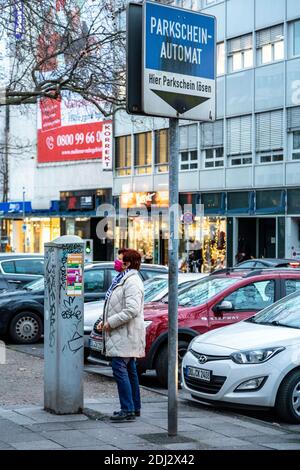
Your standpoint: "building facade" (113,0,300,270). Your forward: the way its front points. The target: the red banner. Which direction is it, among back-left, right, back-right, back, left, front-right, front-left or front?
right

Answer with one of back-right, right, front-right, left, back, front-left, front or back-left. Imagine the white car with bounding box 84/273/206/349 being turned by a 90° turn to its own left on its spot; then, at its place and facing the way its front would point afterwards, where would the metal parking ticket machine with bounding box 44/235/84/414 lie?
front-right

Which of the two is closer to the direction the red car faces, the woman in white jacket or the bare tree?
the woman in white jacket

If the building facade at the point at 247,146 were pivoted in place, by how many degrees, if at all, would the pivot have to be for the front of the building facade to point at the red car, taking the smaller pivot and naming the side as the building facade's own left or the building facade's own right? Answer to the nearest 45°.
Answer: approximately 45° to the building facade's own left

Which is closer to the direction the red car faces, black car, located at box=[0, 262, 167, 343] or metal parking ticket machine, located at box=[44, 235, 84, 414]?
the metal parking ticket machine

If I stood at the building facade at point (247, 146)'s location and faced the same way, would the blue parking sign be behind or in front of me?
in front

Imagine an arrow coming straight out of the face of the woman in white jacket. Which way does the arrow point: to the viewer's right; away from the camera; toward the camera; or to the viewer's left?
to the viewer's left

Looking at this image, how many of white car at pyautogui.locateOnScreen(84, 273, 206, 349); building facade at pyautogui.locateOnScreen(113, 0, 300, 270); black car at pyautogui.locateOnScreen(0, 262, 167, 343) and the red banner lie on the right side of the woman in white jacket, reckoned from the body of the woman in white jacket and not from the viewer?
4

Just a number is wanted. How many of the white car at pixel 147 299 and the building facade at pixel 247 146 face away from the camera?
0

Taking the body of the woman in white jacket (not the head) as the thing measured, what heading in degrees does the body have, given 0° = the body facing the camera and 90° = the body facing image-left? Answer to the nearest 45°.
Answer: approximately 90°

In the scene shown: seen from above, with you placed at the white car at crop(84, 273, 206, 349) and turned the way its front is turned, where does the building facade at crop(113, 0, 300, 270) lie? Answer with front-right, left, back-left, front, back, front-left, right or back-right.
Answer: back-right

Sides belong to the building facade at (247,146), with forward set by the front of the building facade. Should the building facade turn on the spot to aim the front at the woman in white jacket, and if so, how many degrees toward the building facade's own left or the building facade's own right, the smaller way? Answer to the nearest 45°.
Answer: approximately 45° to the building facade's own left
